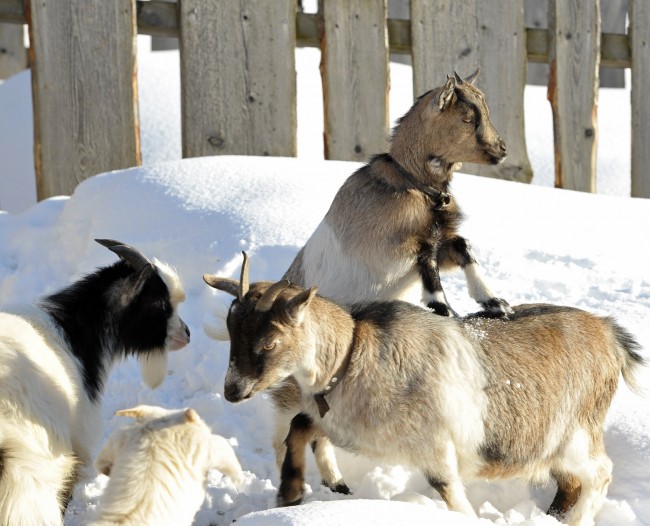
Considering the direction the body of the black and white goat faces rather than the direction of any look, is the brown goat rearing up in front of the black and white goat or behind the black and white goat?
in front

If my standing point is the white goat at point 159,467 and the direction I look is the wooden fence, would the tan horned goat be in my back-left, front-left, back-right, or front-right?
front-right

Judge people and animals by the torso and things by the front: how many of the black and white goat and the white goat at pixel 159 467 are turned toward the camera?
0

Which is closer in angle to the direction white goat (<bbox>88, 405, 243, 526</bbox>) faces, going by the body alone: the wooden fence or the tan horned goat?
the wooden fence

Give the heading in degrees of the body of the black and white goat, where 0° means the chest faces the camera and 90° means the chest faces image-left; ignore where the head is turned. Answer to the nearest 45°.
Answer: approximately 225°

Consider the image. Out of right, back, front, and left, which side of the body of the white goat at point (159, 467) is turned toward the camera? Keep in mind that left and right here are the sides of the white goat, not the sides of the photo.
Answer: back

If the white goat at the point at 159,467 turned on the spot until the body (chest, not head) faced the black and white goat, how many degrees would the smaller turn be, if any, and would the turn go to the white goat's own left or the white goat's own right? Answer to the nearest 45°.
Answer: approximately 90° to the white goat's own left
